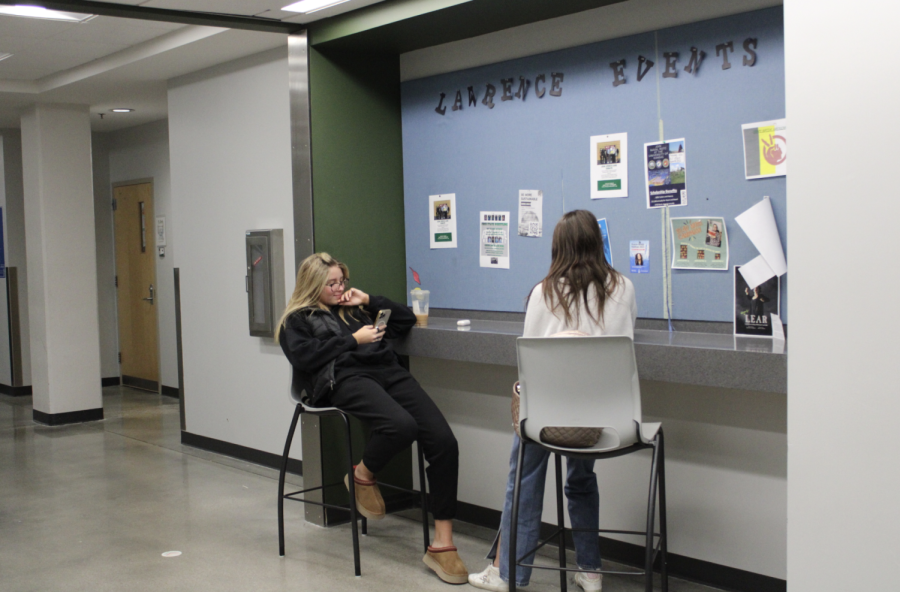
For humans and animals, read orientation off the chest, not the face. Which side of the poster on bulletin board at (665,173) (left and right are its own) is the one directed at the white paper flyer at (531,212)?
right

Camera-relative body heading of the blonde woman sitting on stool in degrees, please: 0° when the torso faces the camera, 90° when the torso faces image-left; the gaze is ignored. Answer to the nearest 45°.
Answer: approximately 315°

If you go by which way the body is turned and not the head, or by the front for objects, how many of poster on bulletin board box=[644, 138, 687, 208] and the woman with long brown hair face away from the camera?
1

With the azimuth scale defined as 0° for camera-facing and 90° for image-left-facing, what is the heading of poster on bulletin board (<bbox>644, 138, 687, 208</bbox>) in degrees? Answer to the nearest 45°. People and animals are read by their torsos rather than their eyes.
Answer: approximately 45°

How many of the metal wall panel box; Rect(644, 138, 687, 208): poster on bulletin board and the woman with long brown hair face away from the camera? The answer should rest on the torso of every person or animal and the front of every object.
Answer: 1

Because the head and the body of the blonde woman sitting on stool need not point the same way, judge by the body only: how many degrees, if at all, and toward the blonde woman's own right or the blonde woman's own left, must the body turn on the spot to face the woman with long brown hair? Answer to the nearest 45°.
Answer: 0° — they already face them

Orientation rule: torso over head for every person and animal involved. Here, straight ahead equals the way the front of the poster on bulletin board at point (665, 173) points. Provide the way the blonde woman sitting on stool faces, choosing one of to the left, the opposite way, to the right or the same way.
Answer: to the left

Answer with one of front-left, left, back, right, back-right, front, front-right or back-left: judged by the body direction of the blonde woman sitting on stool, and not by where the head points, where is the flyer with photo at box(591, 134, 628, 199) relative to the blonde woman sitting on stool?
front-left

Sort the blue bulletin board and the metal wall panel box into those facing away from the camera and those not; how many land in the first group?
0

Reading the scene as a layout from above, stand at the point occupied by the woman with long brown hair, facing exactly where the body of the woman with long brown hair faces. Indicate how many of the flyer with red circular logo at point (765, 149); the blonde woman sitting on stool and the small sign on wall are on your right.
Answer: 1

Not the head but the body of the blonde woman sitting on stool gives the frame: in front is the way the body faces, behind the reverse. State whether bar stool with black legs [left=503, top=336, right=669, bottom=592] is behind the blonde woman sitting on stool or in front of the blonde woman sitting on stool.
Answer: in front

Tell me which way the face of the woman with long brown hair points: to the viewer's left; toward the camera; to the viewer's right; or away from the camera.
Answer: away from the camera

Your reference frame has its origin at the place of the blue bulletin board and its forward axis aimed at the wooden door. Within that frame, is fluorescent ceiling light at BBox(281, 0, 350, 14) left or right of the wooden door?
left

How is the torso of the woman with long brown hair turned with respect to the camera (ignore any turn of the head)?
away from the camera

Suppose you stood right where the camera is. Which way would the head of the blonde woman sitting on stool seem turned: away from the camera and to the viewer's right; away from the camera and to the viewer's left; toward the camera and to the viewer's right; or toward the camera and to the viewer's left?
toward the camera and to the viewer's right
